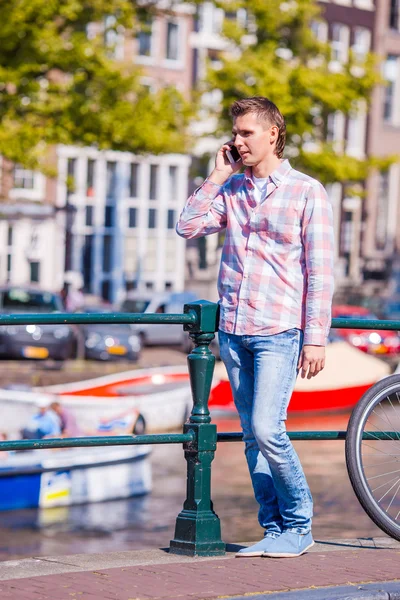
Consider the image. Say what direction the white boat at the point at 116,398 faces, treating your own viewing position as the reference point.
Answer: facing to the right of the viewer

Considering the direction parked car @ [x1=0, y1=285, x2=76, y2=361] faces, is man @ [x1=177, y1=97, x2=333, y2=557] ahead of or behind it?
ahead

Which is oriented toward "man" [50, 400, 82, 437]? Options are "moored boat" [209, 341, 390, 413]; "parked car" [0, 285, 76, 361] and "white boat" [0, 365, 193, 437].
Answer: the parked car

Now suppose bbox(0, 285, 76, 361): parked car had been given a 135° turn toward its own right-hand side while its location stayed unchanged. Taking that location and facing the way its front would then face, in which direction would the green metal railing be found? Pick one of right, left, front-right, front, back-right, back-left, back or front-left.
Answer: back-left

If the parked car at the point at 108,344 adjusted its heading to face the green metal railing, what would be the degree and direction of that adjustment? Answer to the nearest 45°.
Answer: approximately 45° to its right

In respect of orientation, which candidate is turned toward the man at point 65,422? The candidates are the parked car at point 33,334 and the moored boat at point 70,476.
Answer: the parked car

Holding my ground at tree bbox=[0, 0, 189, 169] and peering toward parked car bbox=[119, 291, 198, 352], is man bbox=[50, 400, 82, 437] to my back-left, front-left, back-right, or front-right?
back-right

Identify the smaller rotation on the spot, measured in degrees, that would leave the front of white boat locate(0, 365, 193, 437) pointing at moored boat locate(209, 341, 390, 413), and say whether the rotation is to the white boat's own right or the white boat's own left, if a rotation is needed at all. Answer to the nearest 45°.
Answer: approximately 45° to the white boat's own left

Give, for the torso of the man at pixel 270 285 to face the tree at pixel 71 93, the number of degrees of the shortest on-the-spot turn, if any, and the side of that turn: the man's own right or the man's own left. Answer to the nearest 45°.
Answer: approximately 135° to the man's own right

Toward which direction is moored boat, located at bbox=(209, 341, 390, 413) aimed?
to the viewer's right

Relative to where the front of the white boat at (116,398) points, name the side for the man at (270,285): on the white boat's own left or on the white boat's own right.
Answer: on the white boat's own right

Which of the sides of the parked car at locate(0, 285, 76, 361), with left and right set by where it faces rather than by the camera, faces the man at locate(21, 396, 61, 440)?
front

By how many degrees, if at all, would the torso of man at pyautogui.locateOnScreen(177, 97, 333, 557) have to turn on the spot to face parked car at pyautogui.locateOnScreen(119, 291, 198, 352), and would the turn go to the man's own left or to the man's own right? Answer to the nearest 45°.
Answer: approximately 135° to the man's own right

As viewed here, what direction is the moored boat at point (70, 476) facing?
to the viewer's right
